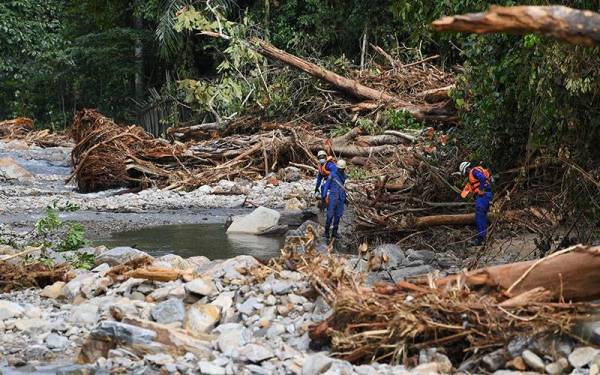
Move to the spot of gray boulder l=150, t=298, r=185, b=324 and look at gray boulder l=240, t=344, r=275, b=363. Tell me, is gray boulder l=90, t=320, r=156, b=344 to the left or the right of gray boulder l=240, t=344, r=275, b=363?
right

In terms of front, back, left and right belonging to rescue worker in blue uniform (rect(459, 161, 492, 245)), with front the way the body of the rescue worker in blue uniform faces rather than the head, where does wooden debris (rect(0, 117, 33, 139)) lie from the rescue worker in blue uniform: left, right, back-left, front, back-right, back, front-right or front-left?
front-right

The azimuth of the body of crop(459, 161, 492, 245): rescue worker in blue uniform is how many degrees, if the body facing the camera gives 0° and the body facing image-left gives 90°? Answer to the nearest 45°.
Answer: approximately 90°

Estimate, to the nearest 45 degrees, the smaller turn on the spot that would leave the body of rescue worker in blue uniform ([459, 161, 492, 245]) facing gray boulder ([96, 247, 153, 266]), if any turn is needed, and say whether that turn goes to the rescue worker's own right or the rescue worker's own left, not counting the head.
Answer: approximately 45° to the rescue worker's own left

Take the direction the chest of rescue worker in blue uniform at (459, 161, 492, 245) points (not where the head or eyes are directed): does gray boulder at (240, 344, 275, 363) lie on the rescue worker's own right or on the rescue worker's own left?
on the rescue worker's own left

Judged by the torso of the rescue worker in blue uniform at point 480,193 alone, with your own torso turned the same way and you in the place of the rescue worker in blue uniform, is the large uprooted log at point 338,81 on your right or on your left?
on your right

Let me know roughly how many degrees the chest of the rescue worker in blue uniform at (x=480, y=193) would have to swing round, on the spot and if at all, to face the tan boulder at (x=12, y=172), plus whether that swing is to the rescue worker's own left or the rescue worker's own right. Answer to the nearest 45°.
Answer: approximately 45° to the rescue worker's own right
